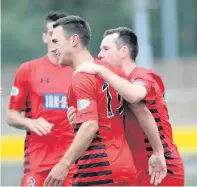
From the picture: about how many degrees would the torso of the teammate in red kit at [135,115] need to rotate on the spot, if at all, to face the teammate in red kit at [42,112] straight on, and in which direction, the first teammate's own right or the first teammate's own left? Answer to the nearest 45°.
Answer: approximately 45° to the first teammate's own right

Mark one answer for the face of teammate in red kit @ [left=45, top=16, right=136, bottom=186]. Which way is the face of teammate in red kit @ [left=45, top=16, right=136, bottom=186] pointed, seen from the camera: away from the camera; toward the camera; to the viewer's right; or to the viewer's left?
to the viewer's left

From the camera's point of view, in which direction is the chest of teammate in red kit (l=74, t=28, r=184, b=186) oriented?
to the viewer's left

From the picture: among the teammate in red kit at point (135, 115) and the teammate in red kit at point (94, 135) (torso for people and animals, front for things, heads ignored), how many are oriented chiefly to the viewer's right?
0

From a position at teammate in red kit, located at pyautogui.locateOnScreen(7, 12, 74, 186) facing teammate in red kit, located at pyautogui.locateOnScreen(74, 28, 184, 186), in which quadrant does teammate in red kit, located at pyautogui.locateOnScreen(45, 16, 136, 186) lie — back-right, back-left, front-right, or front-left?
front-right
